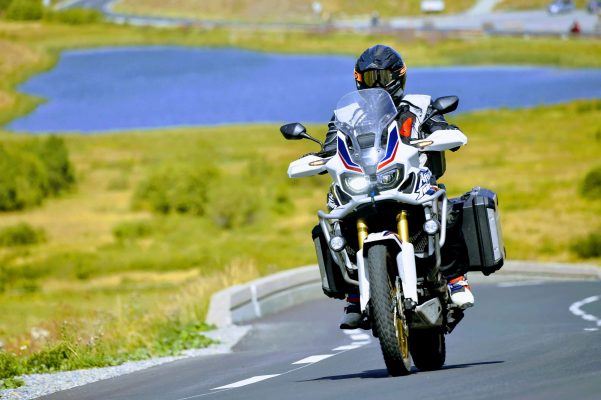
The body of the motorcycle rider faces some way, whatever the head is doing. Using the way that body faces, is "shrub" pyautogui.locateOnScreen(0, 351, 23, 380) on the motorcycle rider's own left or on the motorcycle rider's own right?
on the motorcycle rider's own right

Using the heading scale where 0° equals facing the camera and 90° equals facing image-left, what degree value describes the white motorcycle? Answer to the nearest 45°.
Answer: approximately 0°

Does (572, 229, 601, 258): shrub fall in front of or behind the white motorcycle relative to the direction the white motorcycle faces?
behind

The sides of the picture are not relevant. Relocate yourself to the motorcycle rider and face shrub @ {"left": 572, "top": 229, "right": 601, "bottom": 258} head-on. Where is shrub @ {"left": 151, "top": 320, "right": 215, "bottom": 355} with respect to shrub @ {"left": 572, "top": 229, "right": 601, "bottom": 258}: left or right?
left

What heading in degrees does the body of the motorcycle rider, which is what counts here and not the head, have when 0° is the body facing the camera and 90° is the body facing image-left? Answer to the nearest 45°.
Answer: approximately 0°

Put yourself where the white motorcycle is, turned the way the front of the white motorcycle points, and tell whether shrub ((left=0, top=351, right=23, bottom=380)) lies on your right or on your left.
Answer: on your right

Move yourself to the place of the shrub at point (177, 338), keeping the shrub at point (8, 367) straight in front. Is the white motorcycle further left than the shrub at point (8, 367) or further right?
left
